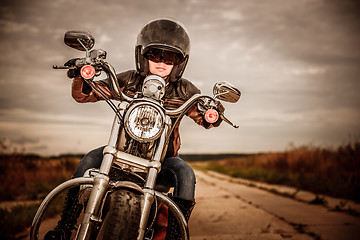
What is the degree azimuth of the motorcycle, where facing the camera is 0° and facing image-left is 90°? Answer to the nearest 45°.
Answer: approximately 0°
